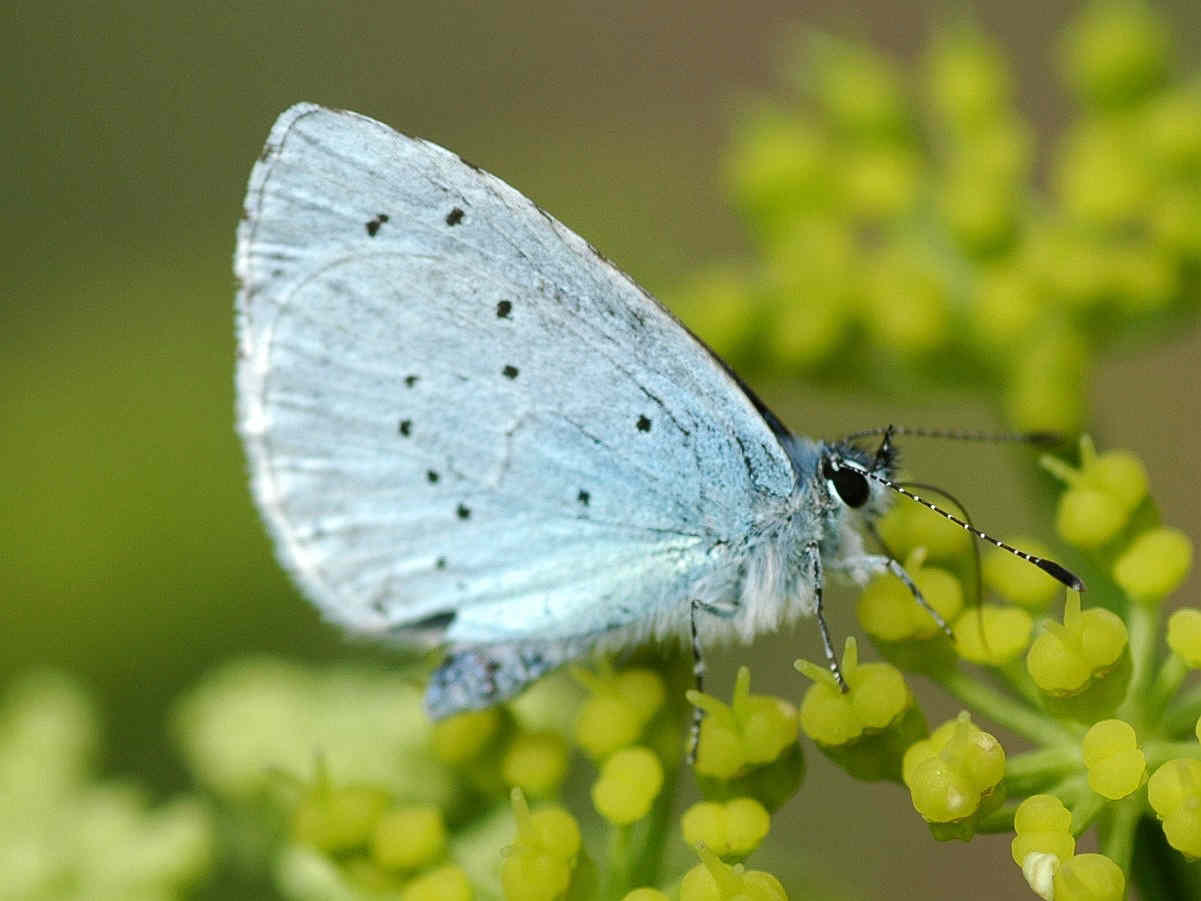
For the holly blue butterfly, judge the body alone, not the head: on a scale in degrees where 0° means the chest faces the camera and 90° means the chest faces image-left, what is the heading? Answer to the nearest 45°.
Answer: approximately 270°
